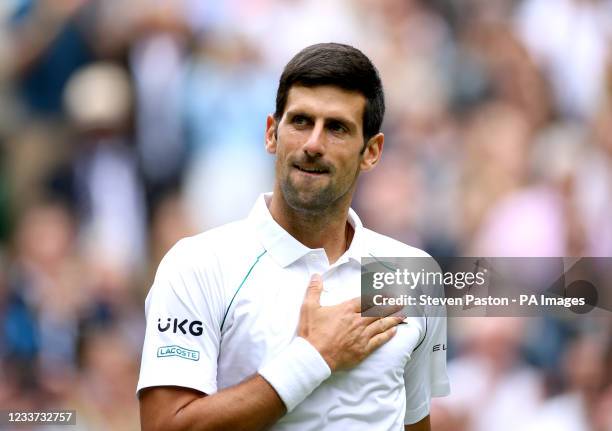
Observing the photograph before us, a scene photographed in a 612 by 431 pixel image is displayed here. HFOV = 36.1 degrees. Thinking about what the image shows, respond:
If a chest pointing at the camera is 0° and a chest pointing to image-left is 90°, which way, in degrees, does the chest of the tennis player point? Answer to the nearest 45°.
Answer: approximately 315°
